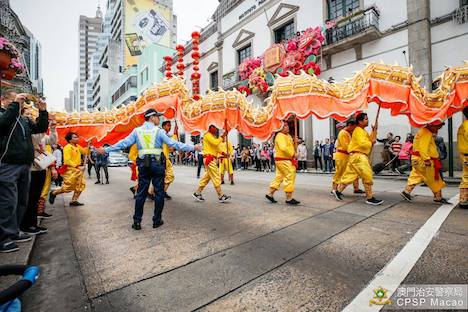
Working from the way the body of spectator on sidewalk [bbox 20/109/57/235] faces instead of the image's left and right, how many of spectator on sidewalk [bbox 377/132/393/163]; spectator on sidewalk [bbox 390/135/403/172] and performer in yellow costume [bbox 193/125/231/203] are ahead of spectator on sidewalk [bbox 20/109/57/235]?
3

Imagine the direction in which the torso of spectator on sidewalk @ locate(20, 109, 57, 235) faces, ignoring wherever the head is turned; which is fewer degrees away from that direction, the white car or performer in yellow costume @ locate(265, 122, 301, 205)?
the performer in yellow costume

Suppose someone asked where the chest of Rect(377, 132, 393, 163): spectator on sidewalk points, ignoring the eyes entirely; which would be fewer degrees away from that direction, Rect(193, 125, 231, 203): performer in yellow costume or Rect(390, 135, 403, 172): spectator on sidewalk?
the performer in yellow costume
